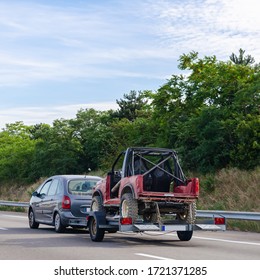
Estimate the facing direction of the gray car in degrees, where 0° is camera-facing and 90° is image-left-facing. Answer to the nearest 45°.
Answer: approximately 135°

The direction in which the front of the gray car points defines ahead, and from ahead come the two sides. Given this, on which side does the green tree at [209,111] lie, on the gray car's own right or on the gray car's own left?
on the gray car's own right

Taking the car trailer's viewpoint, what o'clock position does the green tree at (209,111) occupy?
The green tree is roughly at 2 o'clock from the car trailer.

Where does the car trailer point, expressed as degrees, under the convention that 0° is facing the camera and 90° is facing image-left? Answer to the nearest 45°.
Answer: approximately 135°

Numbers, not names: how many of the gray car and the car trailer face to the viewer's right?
0

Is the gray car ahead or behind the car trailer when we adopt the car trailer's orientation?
ahead

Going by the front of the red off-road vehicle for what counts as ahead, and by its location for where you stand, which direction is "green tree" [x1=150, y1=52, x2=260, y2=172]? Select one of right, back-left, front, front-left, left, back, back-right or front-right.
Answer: front-right

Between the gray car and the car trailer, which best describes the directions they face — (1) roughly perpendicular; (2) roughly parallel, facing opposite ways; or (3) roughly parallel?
roughly parallel

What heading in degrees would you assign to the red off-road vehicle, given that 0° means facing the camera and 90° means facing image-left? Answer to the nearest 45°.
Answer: approximately 135°
